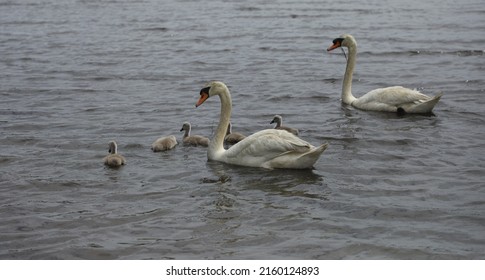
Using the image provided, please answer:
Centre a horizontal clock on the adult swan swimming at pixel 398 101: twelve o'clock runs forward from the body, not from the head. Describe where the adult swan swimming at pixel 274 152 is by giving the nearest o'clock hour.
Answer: the adult swan swimming at pixel 274 152 is roughly at 10 o'clock from the adult swan swimming at pixel 398 101.

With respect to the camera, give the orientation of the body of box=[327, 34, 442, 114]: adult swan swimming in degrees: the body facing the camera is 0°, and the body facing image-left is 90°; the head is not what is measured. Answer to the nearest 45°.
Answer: approximately 90°

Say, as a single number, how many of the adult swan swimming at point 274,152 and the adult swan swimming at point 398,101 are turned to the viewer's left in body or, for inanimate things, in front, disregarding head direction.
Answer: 2

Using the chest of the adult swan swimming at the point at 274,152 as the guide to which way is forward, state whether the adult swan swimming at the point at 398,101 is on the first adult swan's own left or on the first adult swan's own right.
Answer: on the first adult swan's own right

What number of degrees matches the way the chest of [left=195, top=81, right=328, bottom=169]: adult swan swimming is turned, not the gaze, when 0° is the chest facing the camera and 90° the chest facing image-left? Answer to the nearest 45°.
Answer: approximately 90°
